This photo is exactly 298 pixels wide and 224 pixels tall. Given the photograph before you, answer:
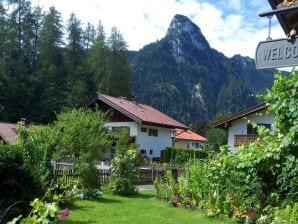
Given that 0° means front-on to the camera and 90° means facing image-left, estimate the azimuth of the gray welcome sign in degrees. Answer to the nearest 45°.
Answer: approximately 0°

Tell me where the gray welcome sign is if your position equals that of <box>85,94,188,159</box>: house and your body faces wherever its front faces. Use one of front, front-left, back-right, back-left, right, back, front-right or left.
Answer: front-left

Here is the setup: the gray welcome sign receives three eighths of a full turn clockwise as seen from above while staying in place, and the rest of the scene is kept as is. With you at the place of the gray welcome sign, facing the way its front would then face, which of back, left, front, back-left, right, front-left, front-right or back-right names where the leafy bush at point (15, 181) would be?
front

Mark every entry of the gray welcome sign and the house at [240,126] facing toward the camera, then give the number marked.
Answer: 2

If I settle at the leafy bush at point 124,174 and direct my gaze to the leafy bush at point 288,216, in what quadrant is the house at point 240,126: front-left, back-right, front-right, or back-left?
back-left

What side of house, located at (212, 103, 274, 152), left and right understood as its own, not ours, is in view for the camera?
front

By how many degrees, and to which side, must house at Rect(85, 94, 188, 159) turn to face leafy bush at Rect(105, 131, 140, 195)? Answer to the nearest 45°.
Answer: approximately 45° to its left

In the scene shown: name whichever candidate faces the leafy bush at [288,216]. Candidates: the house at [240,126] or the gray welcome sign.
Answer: the house

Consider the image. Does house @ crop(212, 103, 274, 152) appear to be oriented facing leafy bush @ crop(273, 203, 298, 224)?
yes

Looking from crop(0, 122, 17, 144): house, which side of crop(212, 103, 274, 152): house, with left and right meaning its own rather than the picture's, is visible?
right

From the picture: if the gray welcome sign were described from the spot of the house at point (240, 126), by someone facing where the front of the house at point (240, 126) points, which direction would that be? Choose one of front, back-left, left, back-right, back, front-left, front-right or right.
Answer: front

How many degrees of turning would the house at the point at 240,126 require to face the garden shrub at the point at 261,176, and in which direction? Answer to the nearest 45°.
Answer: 0° — it already faces it

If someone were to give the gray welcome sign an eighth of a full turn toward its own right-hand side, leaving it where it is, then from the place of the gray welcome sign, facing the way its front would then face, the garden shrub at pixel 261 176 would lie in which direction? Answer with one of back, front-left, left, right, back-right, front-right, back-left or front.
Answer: back-right

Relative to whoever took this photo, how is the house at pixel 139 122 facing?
facing the viewer and to the left of the viewer
